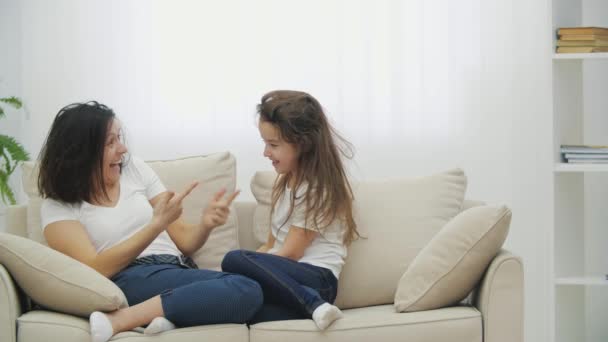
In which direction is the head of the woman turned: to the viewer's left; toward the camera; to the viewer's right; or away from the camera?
to the viewer's right

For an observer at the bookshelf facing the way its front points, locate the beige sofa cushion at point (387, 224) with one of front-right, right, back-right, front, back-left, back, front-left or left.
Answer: front-right

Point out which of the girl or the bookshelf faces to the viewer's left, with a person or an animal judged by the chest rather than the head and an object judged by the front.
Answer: the girl

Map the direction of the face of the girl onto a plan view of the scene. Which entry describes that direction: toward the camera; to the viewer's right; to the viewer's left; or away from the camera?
to the viewer's left

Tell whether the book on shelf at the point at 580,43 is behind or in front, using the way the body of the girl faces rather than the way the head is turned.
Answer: behind

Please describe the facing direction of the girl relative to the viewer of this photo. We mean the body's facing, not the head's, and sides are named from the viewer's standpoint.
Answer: facing to the left of the viewer

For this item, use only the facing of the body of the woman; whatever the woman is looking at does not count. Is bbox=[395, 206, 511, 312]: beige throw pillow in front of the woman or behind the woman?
in front

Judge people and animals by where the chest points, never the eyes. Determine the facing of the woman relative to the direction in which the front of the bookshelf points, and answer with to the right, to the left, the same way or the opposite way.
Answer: to the left
